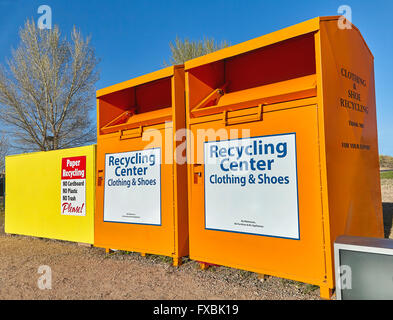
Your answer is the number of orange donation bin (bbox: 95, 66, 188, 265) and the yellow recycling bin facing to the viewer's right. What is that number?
0

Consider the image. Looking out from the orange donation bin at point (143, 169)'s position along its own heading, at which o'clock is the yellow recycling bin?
The yellow recycling bin is roughly at 3 o'clock from the orange donation bin.

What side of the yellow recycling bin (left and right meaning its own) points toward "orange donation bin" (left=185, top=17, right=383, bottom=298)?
left

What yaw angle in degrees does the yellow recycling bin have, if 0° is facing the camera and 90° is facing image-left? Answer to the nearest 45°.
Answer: approximately 45°

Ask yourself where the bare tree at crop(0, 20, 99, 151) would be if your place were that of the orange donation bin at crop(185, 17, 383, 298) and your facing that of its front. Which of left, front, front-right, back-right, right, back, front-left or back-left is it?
right

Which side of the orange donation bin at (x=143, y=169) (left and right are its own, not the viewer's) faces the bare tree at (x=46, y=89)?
right

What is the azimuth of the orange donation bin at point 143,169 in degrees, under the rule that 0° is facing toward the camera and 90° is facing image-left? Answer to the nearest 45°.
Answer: approximately 45°

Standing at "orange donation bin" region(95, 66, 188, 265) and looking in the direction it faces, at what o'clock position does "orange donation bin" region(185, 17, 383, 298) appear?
"orange donation bin" region(185, 17, 383, 298) is roughly at 9 o'clock from "orange donation bin" region(95, 66, 188, 265).

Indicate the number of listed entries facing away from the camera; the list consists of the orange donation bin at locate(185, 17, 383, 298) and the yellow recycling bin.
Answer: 0
